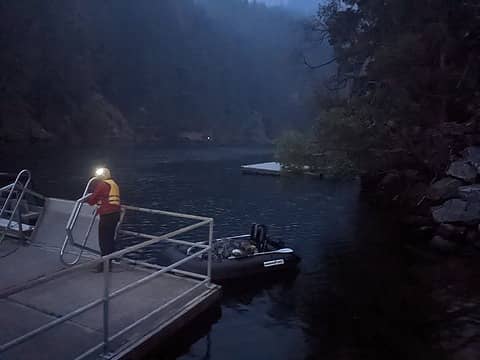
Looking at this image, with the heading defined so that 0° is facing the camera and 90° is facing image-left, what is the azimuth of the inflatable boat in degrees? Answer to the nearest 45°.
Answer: approximately 90°

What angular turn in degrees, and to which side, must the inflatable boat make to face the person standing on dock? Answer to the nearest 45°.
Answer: approximately 45° to its left

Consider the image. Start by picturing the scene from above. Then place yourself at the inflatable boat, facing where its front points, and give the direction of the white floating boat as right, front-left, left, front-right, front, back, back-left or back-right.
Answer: right

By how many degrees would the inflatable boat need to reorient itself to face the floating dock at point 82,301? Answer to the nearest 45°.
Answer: approximately 45° to its left

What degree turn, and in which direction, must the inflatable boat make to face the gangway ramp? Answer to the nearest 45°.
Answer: approximately 45° to its left

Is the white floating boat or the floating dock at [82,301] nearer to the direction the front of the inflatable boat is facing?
the floating dock
